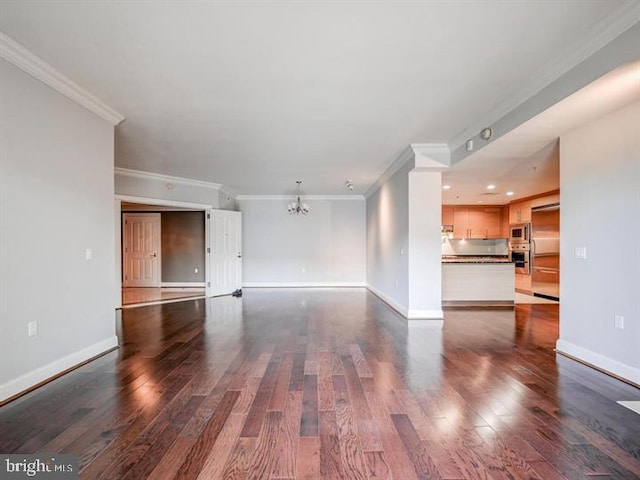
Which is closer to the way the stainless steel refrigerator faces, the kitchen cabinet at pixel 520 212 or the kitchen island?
the kitchen island

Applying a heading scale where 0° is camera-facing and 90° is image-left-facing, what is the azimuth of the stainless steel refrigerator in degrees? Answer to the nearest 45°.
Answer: approximately 45°

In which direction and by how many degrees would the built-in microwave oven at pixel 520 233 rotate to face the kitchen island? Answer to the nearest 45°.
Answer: approximately 45° to its left

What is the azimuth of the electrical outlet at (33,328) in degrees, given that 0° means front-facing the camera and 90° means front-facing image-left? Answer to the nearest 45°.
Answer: approximately 315°

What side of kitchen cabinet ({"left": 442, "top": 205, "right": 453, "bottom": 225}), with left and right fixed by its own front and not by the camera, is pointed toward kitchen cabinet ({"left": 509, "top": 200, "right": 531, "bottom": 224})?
left

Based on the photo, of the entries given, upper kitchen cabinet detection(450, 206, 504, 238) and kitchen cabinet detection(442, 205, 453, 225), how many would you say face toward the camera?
2

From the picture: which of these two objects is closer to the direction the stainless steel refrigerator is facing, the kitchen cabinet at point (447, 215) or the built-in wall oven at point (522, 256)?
the kitchen cabinet

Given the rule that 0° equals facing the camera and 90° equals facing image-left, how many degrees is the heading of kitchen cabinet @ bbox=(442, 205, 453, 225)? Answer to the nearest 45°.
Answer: approximately 0°

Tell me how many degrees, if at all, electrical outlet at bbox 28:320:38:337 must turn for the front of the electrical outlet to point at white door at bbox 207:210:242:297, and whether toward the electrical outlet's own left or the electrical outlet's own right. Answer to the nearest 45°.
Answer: approximately 90° to the electrical outlet's own left

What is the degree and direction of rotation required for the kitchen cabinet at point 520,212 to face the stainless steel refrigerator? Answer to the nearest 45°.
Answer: approximately 90° to its left

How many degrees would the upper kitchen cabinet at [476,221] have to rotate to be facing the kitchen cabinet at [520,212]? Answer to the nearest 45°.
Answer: approximately 45° to its left

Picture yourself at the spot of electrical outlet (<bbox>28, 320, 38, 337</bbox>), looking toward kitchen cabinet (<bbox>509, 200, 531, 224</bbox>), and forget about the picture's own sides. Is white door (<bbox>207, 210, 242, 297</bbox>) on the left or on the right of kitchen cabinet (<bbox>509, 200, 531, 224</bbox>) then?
left
